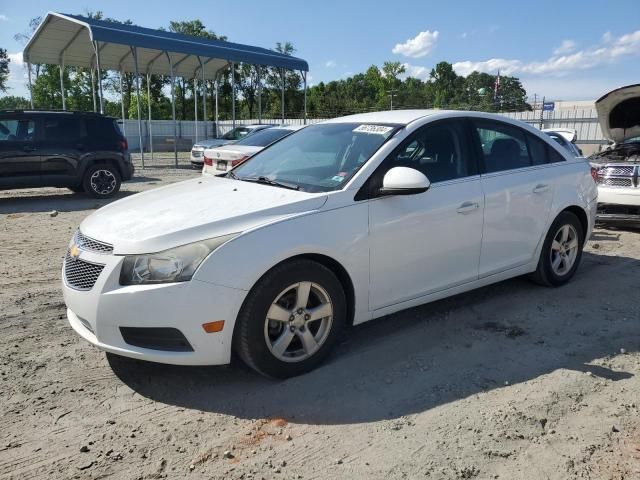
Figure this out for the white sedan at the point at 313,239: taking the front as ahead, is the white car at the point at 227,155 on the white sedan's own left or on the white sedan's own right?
on the white sedan's own right

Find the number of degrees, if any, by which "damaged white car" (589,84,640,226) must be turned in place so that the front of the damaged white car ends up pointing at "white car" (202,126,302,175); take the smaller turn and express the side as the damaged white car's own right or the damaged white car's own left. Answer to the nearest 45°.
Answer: approximately 90° to the damaged white car's own right

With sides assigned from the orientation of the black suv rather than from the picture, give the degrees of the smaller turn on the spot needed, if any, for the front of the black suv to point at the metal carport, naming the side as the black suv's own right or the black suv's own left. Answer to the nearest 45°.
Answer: approximately 90° to the black suv's own right

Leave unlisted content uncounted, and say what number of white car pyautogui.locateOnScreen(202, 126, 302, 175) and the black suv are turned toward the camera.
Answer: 0

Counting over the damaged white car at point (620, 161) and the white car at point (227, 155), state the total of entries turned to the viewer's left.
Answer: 0

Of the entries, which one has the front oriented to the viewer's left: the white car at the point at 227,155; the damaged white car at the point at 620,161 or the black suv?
the black suv

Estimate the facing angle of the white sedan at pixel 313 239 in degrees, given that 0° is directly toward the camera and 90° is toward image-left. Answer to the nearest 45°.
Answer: approximately 45°

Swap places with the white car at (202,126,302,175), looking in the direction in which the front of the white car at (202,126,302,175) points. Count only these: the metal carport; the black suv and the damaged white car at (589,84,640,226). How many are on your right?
1

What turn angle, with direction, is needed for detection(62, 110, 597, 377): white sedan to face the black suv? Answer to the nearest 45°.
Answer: approximately 90° to its right

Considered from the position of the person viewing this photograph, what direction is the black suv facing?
facing to the left of the viewer

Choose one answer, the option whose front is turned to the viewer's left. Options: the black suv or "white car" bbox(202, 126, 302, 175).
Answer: the black suv

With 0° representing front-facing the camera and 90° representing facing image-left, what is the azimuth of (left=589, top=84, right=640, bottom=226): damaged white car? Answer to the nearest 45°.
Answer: approximately 0°
